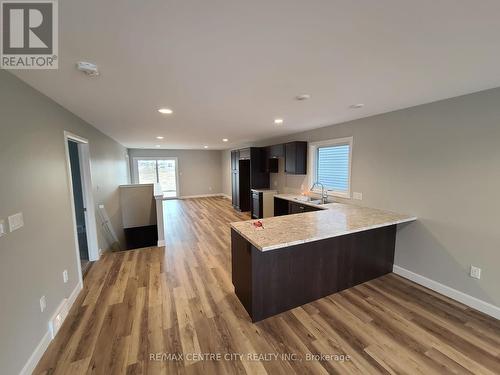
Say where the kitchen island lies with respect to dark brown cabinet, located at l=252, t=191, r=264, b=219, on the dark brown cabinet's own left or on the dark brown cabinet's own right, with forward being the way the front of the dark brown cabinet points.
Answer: on the dark brown cabinet's own left

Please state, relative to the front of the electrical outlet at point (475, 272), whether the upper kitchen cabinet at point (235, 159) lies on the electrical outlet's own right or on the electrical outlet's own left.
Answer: on the electrical outlet's own right

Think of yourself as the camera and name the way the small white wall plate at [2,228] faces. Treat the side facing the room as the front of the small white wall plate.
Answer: facing the viewer and to the right of the viewer

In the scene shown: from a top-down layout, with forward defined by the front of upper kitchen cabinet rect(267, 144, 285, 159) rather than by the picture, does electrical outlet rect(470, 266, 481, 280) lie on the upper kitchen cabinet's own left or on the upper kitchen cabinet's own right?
on the upper kitchen cabinet's own left

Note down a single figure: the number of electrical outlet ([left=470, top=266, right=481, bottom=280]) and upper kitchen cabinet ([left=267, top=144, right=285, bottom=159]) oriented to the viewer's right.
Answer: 0

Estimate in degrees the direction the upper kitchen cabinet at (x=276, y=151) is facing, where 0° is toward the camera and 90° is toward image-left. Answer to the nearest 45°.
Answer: approximately 45°

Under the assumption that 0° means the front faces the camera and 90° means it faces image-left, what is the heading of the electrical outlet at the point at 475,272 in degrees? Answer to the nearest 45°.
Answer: approximately 45°

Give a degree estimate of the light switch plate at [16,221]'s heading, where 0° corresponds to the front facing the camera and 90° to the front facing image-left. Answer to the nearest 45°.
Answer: approximately 315°

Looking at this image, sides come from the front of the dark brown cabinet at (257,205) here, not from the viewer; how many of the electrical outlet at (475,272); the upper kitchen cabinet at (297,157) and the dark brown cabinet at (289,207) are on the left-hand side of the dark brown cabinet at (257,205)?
3

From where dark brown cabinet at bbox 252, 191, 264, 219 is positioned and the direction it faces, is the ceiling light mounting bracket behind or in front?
in front

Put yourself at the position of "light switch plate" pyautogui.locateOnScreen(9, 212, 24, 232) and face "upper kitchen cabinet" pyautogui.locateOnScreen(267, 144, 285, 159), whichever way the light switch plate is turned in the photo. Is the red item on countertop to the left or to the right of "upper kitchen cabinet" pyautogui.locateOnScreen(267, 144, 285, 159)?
right

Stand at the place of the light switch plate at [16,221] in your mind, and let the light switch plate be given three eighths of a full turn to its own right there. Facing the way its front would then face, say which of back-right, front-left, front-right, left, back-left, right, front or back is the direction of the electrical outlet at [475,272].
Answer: back-left

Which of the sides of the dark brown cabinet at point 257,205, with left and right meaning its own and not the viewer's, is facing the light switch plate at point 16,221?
front

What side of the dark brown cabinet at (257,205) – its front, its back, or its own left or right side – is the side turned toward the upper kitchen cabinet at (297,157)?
left

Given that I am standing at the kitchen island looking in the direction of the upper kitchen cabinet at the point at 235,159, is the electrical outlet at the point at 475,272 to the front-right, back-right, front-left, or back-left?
back-right
